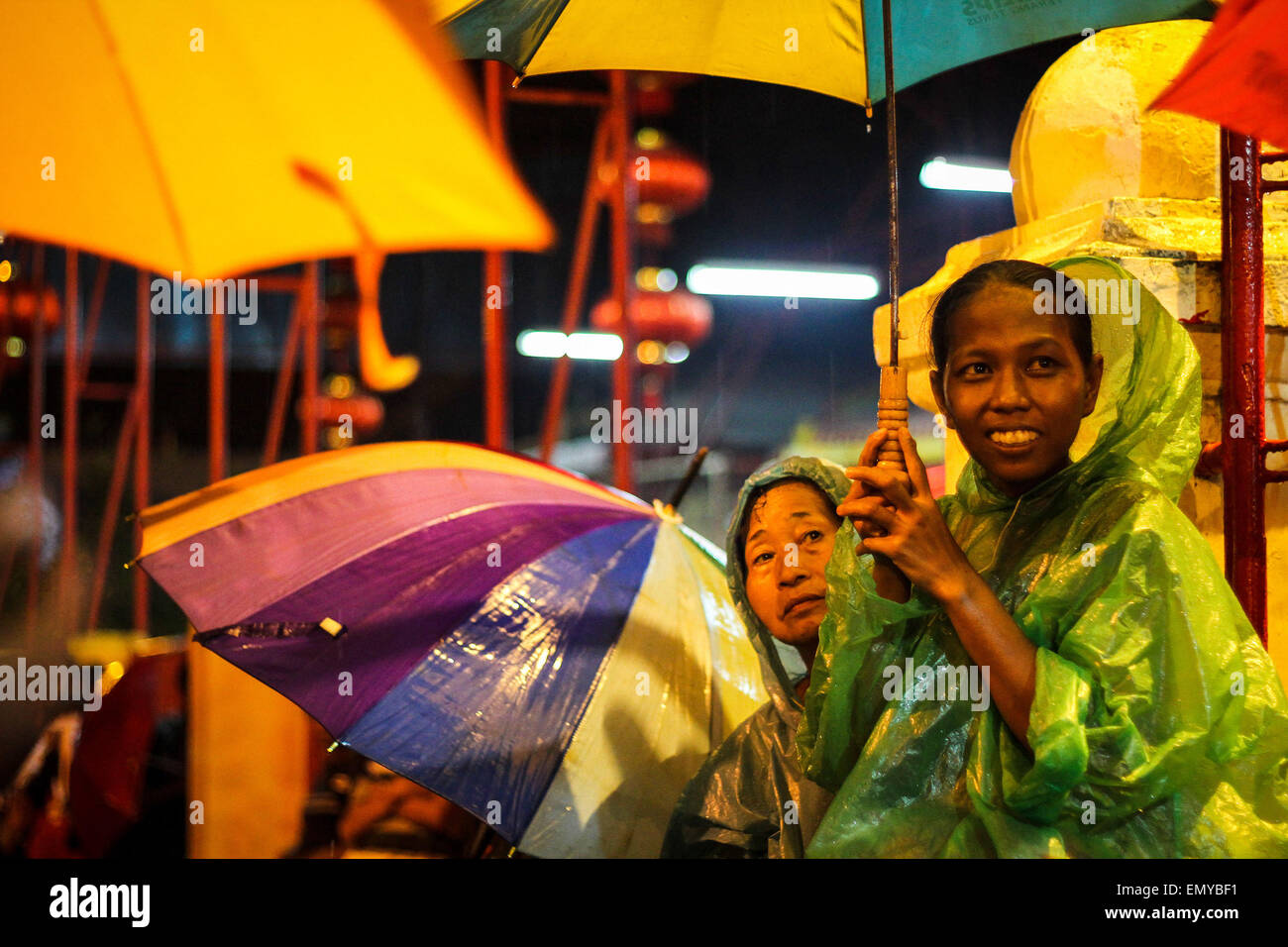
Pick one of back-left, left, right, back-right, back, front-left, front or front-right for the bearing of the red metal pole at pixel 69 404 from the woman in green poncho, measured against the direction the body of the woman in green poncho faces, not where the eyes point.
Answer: right

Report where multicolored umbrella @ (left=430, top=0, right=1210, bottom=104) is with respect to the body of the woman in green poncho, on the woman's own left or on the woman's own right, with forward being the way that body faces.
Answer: on the woman's own right

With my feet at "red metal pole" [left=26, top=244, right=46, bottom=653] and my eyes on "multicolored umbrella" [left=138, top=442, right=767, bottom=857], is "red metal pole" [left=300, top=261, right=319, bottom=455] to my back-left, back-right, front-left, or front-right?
front-left

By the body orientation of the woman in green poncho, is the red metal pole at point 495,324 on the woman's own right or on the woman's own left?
on the woman's own right

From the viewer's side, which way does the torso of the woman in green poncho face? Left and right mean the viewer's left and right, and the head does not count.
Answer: facing the viewer and to the left of the viewer

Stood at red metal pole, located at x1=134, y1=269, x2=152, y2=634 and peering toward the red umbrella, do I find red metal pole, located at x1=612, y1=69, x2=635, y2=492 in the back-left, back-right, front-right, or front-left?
front-left

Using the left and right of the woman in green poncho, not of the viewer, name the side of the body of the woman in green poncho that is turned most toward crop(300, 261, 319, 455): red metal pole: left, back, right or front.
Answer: right

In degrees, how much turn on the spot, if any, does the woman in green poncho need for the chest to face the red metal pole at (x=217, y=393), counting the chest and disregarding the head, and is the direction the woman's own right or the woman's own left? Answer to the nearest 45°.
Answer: approximately 90° to the woman's own right
